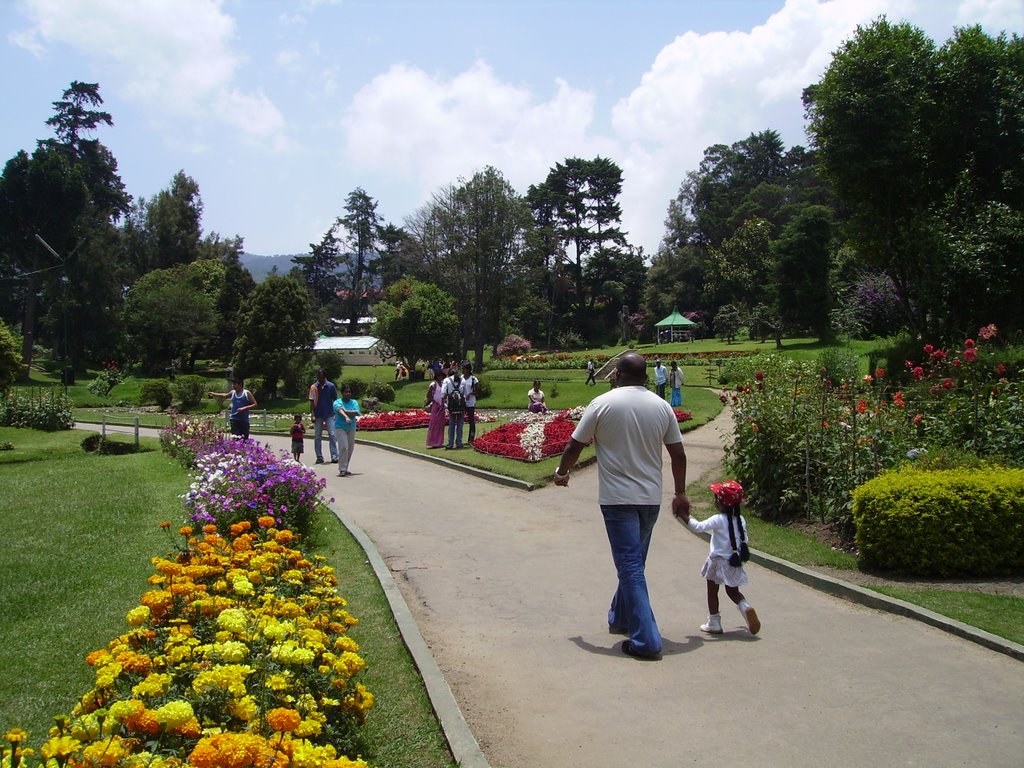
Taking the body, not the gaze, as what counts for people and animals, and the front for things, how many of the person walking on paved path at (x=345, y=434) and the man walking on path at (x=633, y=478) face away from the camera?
1

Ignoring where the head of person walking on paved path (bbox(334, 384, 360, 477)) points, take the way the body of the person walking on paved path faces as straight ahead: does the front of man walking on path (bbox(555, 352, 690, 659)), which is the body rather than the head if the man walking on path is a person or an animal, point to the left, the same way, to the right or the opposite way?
the opposite way

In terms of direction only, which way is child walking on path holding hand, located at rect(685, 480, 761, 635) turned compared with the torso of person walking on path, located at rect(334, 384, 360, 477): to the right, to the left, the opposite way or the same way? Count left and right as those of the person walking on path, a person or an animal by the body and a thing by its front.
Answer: the opposite way

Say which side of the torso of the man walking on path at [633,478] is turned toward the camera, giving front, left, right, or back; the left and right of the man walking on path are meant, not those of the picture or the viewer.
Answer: back

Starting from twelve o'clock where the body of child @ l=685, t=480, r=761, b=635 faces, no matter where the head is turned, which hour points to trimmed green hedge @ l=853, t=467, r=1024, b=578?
The trimmed green hedge is roughly at 3 o'clock from the child.

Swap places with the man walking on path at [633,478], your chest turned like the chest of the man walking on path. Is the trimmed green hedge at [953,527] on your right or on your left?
on your right

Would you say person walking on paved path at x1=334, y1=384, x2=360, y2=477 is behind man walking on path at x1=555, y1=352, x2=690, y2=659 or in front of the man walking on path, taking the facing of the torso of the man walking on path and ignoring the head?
in front

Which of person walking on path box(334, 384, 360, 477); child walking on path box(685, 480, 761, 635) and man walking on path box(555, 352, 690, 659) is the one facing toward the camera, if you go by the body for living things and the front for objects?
the person walking on path

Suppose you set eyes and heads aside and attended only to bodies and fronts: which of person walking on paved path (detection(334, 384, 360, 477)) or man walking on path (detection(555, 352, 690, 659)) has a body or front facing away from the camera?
the man walking on path

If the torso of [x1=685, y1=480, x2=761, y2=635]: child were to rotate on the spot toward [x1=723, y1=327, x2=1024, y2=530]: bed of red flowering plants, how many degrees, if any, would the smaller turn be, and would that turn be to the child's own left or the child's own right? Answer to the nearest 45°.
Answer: approximately 45° to the child's own right

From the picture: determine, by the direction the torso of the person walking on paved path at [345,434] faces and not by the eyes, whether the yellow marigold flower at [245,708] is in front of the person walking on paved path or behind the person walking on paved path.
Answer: in front

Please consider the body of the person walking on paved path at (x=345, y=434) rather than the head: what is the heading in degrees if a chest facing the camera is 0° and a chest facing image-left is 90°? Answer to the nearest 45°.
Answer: approximately 0°

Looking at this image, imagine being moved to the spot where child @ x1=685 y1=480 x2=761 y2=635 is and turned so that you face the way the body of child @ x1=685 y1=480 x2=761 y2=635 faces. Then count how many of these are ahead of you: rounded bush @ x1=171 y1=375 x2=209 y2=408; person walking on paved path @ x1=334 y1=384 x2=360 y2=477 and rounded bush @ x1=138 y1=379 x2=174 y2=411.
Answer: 3

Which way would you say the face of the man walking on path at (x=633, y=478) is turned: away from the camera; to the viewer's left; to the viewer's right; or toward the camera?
away from the camera

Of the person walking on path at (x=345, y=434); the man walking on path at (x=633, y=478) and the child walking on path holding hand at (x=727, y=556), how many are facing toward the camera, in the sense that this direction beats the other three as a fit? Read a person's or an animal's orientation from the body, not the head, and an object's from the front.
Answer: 1
